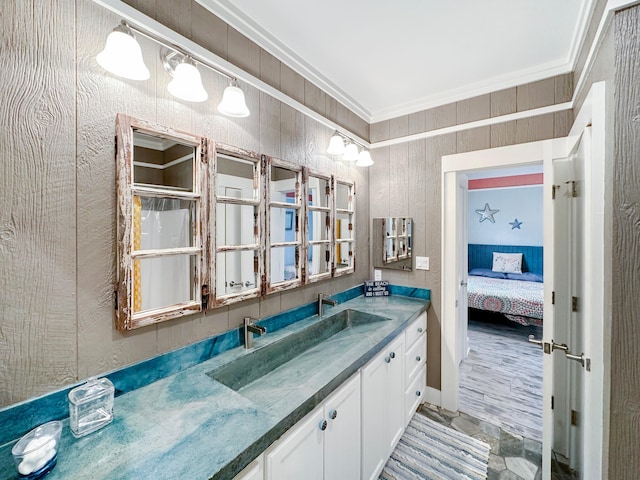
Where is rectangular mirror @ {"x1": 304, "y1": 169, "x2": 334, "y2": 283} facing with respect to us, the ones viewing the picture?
facing the viewer and to the right of the viewer

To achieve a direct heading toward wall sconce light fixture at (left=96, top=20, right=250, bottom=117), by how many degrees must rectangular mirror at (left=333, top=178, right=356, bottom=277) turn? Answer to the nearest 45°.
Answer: approximately 90° to its right

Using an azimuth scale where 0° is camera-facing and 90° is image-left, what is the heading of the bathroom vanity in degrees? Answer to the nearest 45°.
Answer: approximately 315°

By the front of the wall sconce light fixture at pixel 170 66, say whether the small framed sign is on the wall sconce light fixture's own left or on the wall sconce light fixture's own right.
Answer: on the wall sconce light fixture's own left

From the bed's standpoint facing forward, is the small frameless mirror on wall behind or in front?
in front

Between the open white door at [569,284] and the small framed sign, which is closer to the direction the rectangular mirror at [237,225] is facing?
the open white door

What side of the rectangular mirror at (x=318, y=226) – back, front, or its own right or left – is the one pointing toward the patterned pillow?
left

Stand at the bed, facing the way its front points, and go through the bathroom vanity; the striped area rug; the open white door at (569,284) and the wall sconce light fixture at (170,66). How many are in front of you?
4
